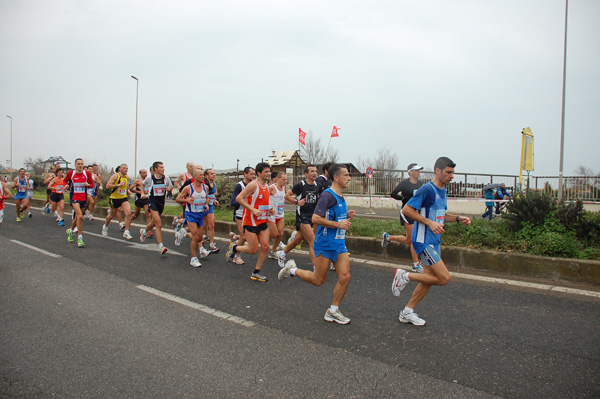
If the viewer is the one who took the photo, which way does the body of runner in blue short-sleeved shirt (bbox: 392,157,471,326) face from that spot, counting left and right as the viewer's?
facing to the right of the viewer

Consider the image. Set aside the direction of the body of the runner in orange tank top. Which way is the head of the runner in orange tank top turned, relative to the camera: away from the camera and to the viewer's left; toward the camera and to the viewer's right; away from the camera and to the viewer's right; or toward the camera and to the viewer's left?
toward the camera and to the viewer's right

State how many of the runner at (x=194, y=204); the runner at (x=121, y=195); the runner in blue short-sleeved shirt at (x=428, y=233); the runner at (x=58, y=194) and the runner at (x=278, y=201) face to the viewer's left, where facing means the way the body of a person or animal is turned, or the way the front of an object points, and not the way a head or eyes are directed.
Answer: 0

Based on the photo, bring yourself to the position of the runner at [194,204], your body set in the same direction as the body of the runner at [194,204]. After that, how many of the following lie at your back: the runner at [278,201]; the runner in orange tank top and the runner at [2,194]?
1

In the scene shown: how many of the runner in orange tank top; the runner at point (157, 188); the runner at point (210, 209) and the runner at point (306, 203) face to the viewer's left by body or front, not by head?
0

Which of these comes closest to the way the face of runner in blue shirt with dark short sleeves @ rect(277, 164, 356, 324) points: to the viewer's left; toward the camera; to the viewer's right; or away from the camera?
to the viewer's right

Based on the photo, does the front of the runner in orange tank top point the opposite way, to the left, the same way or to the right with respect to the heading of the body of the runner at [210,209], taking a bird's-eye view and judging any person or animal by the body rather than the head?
the same way

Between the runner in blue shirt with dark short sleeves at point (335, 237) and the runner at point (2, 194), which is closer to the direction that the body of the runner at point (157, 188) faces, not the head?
the runner in blue shirt with dark short sleeves

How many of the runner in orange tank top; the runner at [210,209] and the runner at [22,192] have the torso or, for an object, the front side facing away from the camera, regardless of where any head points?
0

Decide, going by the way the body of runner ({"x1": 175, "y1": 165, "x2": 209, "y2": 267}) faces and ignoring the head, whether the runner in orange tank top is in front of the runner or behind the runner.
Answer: in front

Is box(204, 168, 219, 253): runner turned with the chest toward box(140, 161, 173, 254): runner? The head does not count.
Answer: no

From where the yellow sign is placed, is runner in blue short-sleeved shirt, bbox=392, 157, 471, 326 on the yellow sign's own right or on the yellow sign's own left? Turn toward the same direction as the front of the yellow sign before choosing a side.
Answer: on the yellow sign's own right

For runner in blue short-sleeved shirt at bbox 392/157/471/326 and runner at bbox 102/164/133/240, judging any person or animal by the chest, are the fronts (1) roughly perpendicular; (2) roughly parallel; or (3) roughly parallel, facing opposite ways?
roughly parallel

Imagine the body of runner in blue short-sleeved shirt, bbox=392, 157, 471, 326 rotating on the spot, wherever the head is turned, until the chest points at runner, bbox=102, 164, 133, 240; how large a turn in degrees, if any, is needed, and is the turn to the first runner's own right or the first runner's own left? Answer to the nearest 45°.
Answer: approximately 135° to the first runner's own left

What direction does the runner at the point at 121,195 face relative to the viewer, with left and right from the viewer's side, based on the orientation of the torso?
facing the viewer and to the right of the viewer

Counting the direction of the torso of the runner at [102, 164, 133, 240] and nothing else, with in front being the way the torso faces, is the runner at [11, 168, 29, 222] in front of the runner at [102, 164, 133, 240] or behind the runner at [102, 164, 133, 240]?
behind

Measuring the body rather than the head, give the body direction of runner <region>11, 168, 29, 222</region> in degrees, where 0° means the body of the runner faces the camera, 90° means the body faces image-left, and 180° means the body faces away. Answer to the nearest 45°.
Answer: approximately 315°
